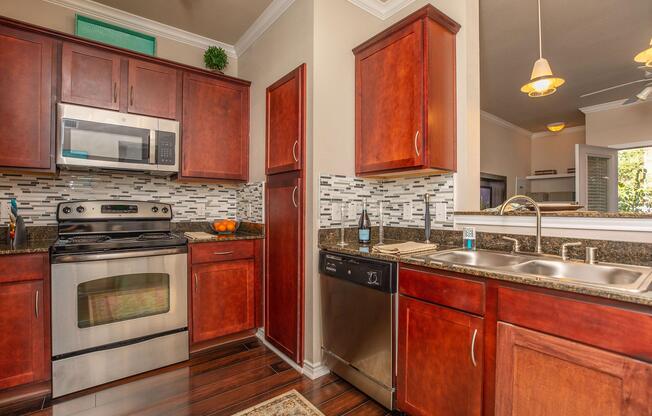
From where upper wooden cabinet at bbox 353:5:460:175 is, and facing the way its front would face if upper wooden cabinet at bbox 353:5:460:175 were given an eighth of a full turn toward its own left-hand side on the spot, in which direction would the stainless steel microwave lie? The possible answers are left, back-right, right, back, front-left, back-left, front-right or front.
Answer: right

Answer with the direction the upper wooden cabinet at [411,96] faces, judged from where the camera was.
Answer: facing the viewer and to the left of the viewer

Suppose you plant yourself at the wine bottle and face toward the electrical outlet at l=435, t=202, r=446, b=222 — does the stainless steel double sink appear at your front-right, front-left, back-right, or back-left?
front-right

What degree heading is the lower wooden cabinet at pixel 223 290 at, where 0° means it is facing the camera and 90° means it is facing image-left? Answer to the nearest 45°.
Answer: approximately 315°

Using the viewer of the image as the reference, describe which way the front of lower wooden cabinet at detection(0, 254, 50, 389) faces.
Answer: facing the viewer and to the right of the viewer

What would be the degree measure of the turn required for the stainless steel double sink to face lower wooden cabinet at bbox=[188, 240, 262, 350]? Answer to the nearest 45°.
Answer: approximately 45° to its right

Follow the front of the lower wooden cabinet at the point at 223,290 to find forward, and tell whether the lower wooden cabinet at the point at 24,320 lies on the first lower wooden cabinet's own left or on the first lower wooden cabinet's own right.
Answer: on the first lower wooden cabinet's own right

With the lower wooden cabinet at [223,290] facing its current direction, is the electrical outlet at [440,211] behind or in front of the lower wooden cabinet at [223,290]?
in front

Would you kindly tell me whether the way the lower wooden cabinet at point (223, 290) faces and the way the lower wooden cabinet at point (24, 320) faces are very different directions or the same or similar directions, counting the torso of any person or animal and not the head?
same or similar directions
